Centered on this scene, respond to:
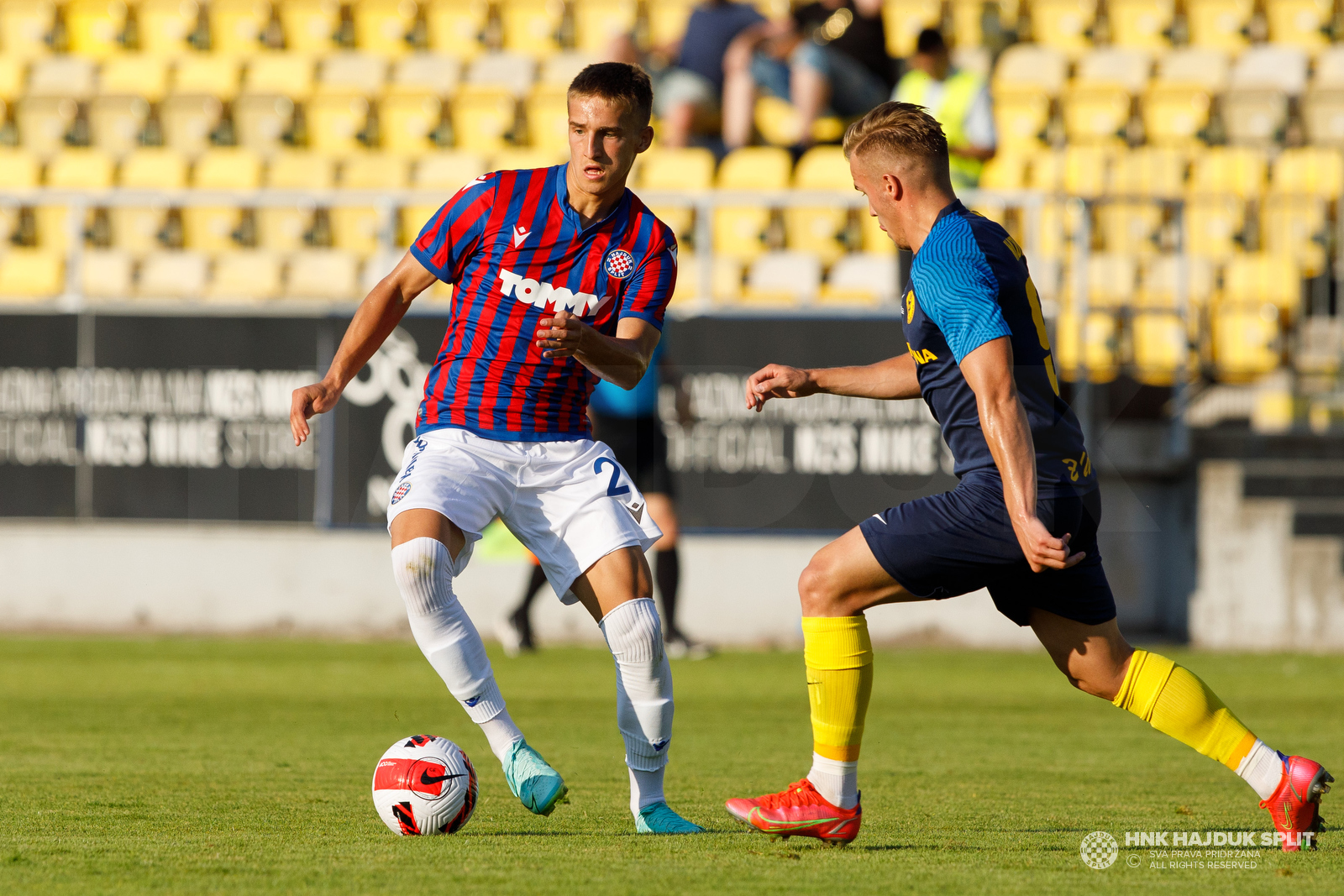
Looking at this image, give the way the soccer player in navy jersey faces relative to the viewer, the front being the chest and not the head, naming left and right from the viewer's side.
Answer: facing to the left of the viewer

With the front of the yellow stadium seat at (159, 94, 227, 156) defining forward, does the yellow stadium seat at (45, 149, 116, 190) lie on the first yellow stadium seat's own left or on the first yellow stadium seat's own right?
on the first yellow stadium seat's own right

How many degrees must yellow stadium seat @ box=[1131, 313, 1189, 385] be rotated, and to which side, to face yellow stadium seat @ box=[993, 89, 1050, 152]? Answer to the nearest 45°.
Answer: approximately 135° to its right

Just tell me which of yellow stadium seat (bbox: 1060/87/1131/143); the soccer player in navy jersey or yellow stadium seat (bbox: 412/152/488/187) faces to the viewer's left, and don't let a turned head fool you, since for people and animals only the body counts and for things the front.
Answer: the soccer player in navy jersey

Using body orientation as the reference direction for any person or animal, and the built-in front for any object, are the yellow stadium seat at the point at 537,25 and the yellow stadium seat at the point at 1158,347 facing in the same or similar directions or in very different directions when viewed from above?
same or similar directions

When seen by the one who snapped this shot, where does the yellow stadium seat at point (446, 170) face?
facing the viewer

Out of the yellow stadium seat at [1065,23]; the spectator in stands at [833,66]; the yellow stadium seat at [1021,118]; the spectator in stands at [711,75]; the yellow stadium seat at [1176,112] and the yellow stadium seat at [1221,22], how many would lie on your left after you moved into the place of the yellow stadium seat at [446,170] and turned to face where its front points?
6

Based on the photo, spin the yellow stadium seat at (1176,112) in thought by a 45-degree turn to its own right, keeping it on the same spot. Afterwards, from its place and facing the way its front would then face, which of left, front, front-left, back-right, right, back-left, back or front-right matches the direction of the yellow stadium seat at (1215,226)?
front-left

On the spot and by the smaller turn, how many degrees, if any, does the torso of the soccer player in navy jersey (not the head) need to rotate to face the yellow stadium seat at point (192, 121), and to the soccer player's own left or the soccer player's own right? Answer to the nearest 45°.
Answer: approximately 45° to the soccer player's own right

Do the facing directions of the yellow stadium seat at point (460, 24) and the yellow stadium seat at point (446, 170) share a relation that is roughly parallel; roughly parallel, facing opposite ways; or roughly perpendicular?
roughly parallel

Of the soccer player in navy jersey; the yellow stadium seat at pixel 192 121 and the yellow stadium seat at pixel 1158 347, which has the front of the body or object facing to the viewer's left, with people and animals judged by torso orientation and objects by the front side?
the soccer player in navy jersey

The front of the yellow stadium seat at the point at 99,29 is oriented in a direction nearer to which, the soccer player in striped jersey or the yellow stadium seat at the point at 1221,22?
the soccer player in striped jersey

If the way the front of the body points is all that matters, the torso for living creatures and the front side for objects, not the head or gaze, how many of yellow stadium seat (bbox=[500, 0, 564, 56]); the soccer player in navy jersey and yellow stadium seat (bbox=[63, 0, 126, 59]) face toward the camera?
2

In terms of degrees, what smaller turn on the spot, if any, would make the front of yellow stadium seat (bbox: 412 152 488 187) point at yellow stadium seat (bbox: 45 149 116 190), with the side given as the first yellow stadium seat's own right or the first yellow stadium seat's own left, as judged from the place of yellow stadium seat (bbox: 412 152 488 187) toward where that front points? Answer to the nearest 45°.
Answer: approximately 90° to the first yellow stadium seat's own right

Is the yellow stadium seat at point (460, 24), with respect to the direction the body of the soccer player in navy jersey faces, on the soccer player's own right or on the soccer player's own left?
on the soccer player's own right

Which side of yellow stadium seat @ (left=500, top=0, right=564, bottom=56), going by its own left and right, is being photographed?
front

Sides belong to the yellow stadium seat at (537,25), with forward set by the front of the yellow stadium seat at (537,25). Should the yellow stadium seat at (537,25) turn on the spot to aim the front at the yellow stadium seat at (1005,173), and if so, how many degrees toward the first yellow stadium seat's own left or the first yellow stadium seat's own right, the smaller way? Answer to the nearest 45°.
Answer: approximately 45° to the first yellow stadium seat's own left

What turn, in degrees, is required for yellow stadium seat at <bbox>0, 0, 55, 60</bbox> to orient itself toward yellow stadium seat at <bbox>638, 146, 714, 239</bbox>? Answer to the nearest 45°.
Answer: approximately 45° to its left

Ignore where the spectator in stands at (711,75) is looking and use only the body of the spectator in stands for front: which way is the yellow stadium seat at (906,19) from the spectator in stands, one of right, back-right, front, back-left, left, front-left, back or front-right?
back-left

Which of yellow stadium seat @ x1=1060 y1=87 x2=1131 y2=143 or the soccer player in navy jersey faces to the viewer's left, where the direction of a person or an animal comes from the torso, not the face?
the soccer player in navy jersey

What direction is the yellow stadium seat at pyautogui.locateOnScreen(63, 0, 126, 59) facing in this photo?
toward the camera
